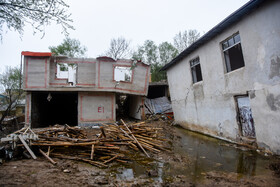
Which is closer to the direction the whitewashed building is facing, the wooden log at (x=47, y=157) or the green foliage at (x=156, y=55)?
the wooden log

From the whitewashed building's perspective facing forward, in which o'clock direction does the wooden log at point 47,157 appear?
The wooden log is roughly at 12 o'clock from the whitewashed building.

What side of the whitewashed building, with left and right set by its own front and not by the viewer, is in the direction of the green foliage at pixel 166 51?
right

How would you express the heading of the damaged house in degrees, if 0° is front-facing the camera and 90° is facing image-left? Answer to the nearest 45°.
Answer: approximately 0°

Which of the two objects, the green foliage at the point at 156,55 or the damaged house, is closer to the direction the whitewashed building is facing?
the damaged house

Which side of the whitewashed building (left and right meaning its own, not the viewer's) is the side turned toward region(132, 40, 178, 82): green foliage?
right

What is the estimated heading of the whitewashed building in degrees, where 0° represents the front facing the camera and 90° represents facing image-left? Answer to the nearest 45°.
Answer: approximately 45°

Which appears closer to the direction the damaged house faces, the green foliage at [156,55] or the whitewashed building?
the whitewashed building

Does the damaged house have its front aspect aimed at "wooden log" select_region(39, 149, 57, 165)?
yes

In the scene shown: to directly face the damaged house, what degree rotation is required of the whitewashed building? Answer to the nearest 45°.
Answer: approximately 45° to its right

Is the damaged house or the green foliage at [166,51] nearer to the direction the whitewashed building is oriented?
the damaged house

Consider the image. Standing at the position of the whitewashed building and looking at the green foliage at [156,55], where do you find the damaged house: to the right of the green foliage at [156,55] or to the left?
left

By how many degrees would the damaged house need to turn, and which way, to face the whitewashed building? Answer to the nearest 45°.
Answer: approximately 45° to its left

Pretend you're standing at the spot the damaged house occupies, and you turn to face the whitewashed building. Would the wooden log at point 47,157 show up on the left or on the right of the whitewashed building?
right

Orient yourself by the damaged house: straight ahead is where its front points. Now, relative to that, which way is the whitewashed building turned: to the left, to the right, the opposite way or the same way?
to the right
